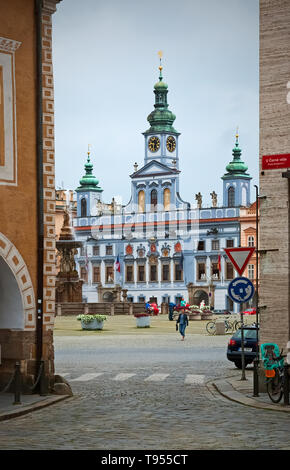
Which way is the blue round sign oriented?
toward the camera

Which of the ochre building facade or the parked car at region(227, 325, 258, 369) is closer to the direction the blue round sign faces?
the ochre building facade

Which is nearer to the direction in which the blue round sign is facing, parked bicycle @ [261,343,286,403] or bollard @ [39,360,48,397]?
the parked bicycle

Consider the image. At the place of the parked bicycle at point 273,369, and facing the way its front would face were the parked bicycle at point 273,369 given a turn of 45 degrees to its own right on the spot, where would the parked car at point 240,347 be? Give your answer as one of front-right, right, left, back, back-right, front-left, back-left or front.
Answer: left

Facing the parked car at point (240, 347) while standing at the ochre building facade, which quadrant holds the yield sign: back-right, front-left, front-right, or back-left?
front-right

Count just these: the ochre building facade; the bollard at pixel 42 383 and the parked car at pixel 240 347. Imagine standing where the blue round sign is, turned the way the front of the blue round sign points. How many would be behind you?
1

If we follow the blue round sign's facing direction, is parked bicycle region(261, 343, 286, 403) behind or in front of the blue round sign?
in front
